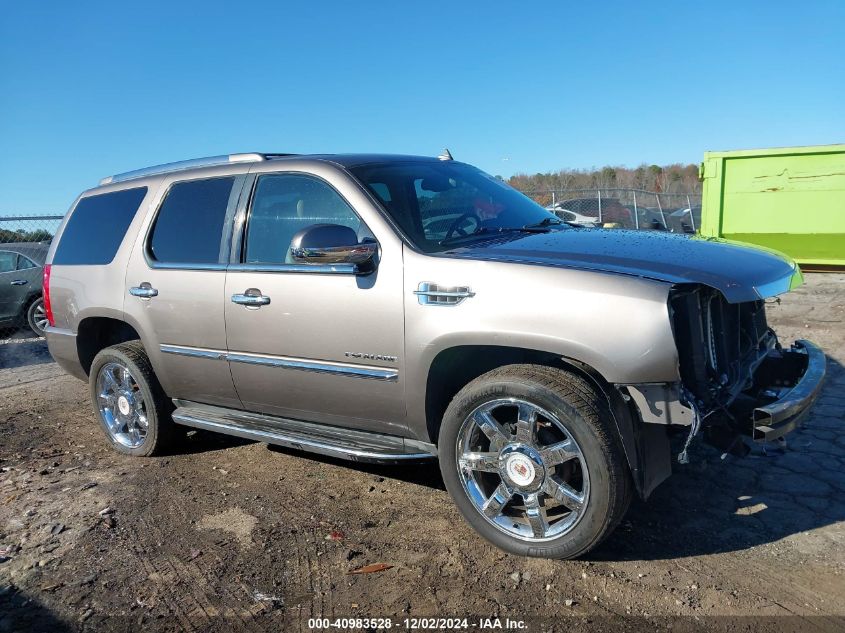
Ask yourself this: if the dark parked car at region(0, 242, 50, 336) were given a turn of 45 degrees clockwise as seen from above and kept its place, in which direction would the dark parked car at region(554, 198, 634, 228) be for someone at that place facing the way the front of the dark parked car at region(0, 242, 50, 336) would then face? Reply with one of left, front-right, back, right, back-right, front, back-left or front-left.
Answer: back-right

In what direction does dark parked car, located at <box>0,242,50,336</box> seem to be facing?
to the viewer's left

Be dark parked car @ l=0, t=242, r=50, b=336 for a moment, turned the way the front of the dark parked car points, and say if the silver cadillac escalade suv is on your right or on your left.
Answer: on your left

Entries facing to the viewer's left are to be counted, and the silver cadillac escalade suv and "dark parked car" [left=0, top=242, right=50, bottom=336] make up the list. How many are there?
1

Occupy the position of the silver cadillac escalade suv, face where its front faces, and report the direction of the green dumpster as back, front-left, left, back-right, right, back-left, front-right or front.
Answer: left

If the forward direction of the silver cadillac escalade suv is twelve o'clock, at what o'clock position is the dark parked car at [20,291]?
The dark parked car is roughly at 6 o'clock from the silver cadillac escalade suv.

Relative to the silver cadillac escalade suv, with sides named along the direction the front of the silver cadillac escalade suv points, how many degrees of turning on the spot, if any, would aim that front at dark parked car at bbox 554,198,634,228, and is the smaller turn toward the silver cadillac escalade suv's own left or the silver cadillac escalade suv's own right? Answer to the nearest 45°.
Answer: approximately 135° to the silver cadillac escalade suv's own left

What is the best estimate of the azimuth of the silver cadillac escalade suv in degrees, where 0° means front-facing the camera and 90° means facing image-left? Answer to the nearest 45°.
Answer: approximately 315°
